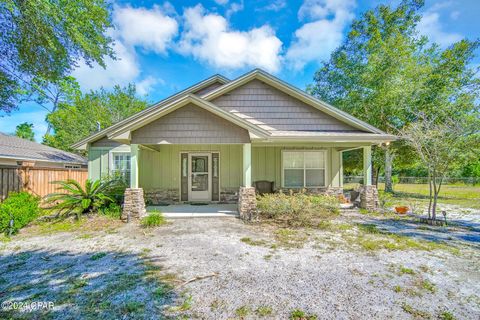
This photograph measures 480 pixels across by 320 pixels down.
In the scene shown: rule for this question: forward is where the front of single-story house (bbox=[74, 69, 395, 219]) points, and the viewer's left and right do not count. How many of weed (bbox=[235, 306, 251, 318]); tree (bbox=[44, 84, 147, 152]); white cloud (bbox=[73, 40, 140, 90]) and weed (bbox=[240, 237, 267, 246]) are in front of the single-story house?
2

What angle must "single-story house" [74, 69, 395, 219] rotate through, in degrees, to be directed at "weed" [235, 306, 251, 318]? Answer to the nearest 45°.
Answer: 0° — it already faces it

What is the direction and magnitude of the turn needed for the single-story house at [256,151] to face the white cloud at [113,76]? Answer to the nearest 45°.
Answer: approximately 135° to its right

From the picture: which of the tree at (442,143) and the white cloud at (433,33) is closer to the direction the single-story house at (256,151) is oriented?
the tree

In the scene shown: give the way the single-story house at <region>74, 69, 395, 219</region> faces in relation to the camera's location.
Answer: facing the viewer

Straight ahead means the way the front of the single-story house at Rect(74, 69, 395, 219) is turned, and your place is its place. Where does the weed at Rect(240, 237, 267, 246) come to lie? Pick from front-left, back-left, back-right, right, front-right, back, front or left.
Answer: front

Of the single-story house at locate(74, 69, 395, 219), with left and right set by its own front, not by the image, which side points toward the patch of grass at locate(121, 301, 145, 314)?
front

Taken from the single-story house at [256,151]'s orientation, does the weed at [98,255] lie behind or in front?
in front

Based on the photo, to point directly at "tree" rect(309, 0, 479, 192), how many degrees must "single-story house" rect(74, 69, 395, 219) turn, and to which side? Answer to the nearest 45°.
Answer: approximately 135° to its left

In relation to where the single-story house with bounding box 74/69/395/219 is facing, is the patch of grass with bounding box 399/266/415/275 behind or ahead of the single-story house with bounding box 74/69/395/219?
ahead

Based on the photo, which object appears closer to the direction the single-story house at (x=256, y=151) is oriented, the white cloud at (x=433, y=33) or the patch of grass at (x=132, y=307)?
the patch of grass

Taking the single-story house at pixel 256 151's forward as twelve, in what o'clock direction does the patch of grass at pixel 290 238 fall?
The patch of grass is roughly at 12 o'clock from the single-story house.
